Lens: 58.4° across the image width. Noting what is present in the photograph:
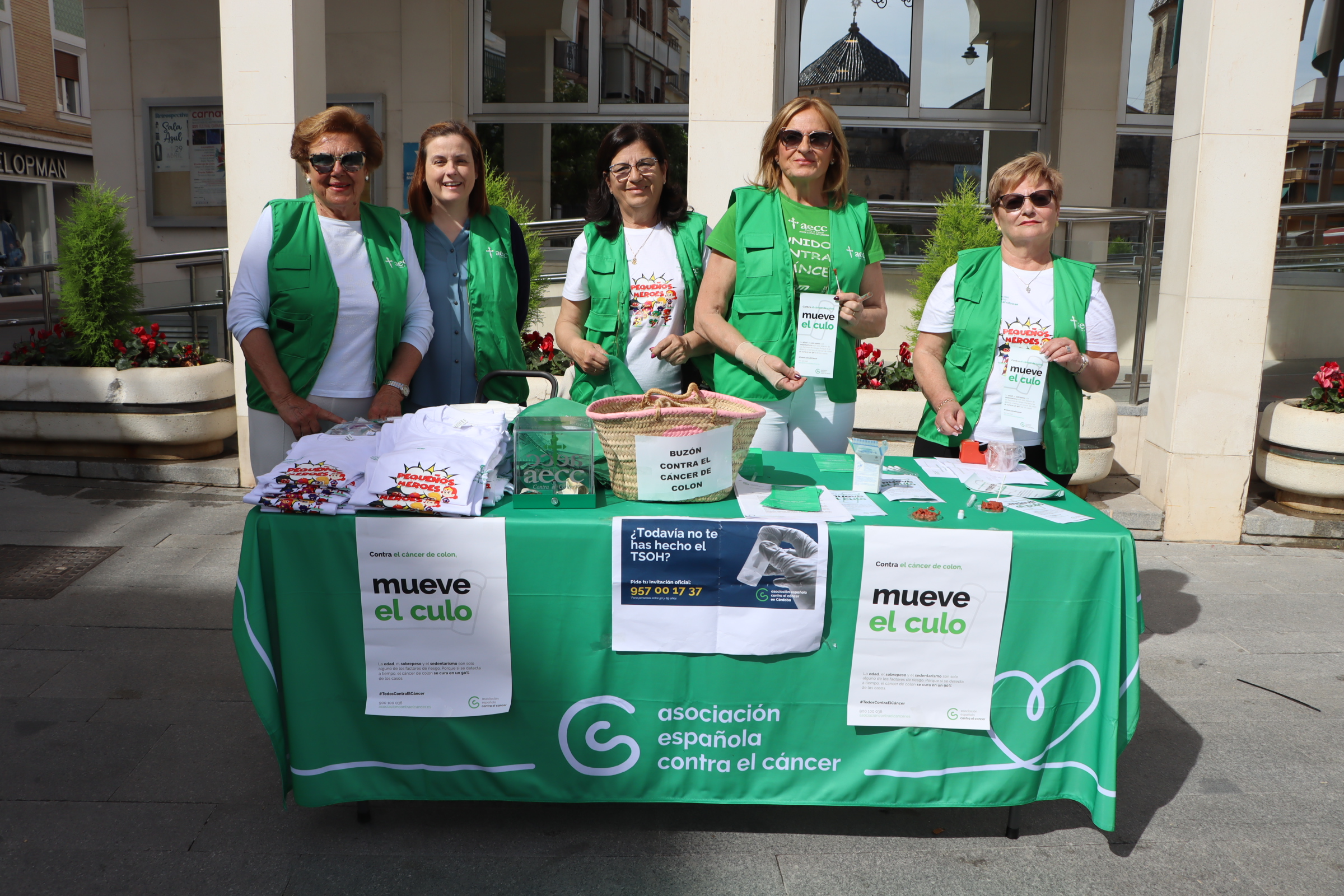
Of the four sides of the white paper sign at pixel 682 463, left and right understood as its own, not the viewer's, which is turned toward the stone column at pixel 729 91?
back

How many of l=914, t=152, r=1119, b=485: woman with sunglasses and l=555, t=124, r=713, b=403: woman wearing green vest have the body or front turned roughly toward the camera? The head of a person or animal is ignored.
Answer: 2

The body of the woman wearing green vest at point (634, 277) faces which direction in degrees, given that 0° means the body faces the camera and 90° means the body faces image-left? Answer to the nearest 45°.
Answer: approximately 0°

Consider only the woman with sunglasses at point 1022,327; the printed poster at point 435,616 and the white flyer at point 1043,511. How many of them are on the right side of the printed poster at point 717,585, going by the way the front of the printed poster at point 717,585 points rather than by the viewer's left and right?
1

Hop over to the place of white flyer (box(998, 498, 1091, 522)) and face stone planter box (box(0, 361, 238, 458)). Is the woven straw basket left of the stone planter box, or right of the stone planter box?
left

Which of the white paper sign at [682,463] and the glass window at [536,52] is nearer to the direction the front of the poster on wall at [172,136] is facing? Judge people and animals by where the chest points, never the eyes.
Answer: the white paper sign

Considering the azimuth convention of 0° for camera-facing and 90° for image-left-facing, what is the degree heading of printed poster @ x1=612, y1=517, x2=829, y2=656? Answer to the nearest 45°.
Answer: approximately 0°

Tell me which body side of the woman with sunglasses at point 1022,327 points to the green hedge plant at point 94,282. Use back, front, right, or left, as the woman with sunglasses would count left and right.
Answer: right

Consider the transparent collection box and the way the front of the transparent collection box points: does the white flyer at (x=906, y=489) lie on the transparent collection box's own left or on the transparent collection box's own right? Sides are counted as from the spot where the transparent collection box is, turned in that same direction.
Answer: on the transparent collection box's own left
